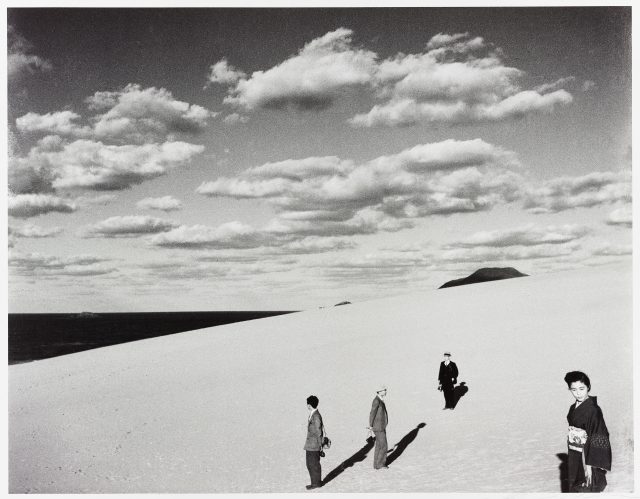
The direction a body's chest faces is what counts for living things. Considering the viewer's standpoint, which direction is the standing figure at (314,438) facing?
facing to the left of the viewer

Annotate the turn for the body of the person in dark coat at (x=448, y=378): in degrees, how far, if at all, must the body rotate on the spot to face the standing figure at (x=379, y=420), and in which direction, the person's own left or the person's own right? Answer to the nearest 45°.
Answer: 0° — they already face it

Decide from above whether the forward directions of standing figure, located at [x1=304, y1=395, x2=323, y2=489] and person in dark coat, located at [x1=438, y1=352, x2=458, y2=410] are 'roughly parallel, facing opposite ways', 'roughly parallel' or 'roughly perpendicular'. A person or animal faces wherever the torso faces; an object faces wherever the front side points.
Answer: roughly perpendicular

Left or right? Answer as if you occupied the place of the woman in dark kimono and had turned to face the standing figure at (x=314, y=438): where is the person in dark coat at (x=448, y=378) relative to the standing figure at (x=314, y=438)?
right

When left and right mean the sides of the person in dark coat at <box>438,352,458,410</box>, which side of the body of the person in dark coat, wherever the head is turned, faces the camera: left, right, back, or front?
front

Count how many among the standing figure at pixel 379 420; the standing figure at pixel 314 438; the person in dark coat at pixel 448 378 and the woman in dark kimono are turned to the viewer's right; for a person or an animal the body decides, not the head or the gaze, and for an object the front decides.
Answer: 1

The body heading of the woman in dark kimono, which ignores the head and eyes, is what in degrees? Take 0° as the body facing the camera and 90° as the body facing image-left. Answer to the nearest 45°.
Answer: approximately 45°
